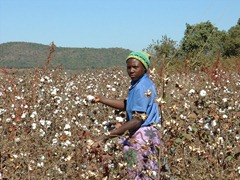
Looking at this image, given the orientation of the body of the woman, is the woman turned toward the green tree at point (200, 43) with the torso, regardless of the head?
no

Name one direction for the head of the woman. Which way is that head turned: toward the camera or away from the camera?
toward the camera

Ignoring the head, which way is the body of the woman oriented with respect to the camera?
to the viewer's left
